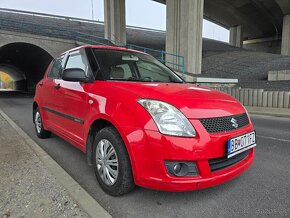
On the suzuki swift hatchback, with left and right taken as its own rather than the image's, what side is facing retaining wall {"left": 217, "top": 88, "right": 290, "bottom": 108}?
left

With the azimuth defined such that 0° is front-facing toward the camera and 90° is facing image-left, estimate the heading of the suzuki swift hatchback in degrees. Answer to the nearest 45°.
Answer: approximately 315°

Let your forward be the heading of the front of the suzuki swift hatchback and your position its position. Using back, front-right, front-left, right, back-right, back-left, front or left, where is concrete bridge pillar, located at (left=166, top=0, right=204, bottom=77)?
back-left

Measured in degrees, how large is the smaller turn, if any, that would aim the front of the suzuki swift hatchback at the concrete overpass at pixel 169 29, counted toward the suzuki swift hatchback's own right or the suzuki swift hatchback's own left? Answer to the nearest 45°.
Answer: approximately 135° to the suzuki swift hatchback's own left

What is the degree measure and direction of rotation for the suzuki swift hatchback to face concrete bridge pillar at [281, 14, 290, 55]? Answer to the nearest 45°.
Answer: approximately 90° to its left

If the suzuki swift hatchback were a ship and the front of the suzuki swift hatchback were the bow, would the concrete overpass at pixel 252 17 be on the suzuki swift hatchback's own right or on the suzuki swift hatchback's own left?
on the suzuki swift hatchback's own left

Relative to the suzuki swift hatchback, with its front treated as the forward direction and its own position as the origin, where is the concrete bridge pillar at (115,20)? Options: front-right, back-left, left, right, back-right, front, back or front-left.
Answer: back-left
